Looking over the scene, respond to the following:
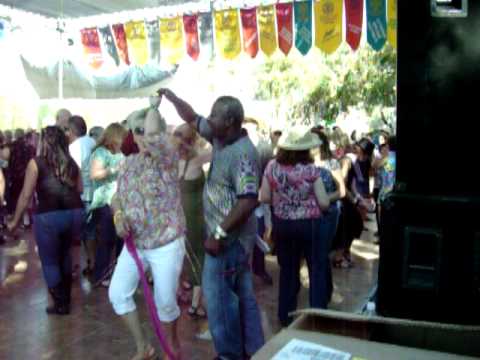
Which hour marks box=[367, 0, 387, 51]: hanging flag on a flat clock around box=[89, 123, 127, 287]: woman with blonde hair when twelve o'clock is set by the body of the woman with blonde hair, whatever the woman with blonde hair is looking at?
The hanging flag is roughly at 11 o'clock from the woman with blonde hair.

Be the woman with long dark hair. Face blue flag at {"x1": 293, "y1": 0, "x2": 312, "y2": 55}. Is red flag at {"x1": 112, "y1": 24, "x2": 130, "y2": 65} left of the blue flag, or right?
left

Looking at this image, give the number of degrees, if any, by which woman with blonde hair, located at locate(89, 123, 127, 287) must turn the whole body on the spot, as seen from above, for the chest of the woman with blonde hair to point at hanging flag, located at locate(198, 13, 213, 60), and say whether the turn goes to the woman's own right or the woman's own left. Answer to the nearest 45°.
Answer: approximately 90° to the woman's own left

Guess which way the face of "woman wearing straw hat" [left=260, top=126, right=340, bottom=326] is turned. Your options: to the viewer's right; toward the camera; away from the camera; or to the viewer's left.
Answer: away from the camera

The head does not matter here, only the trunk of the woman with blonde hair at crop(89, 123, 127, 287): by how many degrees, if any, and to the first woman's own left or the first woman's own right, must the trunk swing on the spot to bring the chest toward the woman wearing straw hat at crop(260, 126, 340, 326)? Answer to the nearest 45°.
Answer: approximately 45° to the first woman's own right

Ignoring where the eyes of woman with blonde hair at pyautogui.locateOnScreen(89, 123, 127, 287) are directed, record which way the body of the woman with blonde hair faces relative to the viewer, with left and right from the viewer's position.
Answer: facing to the right of the viewer

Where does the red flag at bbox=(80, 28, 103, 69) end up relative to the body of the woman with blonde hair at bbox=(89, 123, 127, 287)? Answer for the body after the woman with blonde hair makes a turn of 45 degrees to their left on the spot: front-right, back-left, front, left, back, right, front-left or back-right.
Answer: front-left

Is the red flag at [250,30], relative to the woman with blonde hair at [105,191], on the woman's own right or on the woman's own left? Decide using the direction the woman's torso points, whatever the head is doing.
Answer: on the woman's own left

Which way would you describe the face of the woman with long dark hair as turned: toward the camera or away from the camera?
away from the camera

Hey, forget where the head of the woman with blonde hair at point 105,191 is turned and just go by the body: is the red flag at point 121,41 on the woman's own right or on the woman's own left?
on the woman's own left
